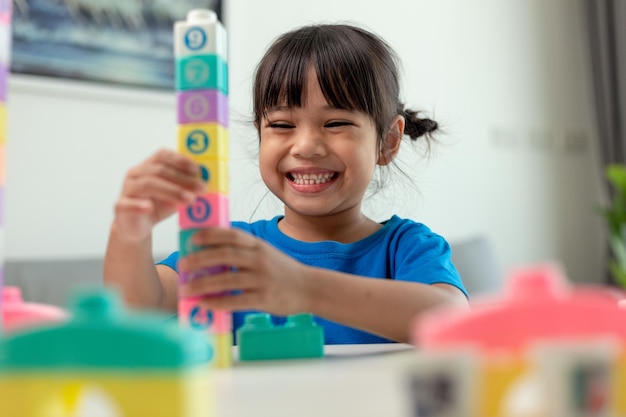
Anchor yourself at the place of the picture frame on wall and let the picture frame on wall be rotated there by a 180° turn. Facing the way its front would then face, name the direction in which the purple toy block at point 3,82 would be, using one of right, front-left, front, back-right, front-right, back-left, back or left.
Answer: back-left

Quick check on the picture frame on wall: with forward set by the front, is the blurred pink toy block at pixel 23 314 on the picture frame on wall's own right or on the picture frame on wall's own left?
on the picture frame on wall's own right

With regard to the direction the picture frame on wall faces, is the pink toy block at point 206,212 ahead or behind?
ahead

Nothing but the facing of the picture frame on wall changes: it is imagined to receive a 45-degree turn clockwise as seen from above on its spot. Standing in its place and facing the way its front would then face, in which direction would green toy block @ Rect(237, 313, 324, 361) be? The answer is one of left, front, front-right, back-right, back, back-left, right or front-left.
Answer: front

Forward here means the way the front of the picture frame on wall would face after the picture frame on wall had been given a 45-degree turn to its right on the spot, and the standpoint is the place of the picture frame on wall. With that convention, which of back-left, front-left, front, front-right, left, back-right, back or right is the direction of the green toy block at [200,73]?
front

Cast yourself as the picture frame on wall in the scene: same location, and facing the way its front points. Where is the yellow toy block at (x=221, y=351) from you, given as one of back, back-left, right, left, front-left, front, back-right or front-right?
front-right

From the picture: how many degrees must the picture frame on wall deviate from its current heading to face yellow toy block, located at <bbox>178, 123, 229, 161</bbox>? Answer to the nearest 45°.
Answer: approximately 45° to its right

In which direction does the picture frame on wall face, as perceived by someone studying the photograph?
facing the viewer and to the right of the viewer

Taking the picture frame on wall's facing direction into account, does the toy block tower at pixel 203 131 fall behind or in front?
in front

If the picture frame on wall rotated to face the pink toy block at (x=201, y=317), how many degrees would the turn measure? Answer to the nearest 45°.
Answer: approximately 45° to its right

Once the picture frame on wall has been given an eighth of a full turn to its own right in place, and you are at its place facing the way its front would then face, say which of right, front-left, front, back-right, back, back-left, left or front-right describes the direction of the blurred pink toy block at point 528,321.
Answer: front
